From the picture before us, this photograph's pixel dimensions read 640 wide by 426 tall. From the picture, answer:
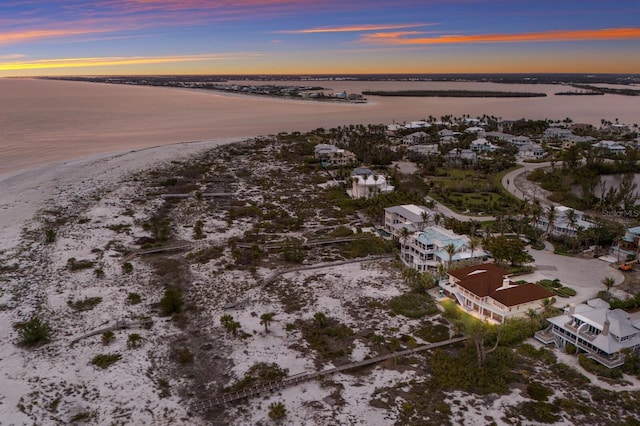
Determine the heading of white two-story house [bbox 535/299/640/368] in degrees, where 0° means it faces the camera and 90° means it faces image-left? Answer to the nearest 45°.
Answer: approximately 45°

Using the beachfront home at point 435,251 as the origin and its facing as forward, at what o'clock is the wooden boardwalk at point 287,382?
The wooden boardwalk is roughly at 11 o'clock from the beachfront home.

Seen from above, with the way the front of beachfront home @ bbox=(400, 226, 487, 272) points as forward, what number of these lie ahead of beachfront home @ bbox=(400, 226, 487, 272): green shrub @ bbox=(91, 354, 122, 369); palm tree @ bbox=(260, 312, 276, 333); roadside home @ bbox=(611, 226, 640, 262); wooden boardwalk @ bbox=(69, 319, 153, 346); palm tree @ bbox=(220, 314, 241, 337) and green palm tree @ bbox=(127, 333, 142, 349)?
5

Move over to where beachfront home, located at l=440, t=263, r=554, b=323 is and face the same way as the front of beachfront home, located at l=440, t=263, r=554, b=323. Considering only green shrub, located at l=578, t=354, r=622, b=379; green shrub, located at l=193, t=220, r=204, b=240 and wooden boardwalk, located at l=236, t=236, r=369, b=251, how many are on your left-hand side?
1

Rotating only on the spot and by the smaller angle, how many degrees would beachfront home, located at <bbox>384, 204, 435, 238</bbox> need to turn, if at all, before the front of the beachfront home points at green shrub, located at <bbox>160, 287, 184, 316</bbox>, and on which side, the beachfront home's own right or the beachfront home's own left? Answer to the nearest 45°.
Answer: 0° — it already faces it

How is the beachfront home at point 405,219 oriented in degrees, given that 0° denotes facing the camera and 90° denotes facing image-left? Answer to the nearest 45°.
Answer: approximately 45°

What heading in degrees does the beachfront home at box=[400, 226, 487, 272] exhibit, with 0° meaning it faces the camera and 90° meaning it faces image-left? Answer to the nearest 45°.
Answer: approximately 45°
